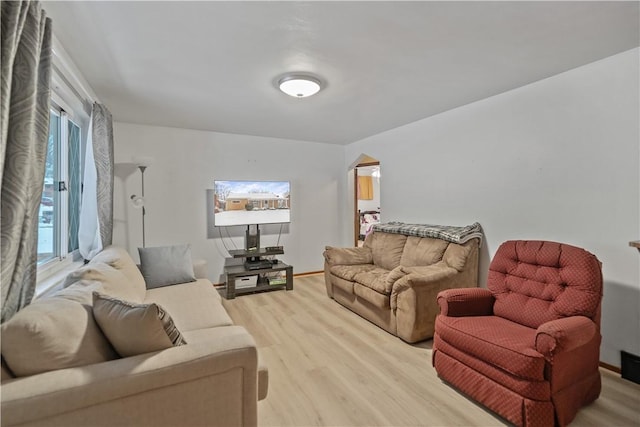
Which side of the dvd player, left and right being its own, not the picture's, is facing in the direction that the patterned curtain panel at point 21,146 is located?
front

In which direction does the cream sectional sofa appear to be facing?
to the viewer's right

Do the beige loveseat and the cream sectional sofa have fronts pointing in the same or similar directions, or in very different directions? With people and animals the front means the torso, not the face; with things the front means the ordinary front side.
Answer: very different directions

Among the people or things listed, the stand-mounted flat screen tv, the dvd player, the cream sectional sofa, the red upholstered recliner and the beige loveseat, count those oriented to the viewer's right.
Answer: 1

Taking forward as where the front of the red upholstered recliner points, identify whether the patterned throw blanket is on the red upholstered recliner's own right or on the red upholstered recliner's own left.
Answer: on the red upholstered recliner's own right

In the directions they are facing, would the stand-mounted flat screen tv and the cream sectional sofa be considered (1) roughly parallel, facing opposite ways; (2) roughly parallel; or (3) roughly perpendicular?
roughly perpendicular

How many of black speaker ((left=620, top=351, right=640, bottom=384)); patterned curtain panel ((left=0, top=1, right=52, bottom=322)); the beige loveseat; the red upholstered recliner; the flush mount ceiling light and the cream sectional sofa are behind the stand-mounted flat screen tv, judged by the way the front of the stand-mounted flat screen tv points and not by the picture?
0

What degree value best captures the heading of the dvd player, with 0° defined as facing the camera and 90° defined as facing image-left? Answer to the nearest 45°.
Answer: approximately 0°

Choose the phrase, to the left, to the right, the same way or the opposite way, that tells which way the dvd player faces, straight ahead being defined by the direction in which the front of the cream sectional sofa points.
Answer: to the right

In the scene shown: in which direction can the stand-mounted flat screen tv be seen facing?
toward the camera

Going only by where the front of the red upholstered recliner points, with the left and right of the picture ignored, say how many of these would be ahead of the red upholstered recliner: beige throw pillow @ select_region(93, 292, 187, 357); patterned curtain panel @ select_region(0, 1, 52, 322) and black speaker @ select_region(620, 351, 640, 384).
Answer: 2

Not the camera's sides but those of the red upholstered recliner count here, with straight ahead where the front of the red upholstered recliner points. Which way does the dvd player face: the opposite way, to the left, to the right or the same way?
to the left

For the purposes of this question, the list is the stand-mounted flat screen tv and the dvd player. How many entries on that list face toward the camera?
2

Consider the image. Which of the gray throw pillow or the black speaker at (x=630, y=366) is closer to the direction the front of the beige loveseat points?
the gray throw pillow

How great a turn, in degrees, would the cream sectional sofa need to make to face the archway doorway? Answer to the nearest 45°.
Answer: approximately 45° to its left

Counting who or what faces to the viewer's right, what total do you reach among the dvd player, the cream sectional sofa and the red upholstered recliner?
1

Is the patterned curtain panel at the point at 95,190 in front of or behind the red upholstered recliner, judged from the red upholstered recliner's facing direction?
in front

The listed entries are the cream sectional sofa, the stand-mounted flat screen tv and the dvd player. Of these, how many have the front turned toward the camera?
2

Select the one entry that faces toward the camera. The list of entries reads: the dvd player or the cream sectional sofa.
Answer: the dvd player
